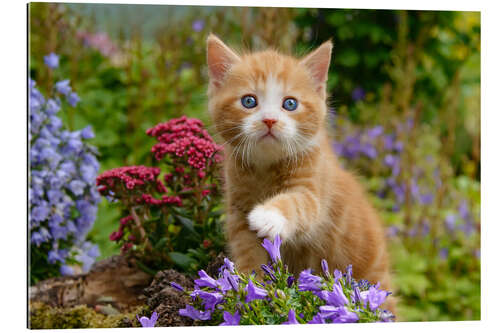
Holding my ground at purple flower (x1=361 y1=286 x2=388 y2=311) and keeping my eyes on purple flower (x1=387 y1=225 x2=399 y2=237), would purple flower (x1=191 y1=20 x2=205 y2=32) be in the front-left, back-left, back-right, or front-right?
front-left

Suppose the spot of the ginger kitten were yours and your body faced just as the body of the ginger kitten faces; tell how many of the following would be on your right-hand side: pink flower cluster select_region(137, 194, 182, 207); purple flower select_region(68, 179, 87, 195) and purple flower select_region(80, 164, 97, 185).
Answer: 3

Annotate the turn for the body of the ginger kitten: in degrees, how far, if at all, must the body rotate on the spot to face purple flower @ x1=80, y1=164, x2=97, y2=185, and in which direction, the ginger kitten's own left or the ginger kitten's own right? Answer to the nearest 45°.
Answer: approximately 90° to the ginger kitten's own right

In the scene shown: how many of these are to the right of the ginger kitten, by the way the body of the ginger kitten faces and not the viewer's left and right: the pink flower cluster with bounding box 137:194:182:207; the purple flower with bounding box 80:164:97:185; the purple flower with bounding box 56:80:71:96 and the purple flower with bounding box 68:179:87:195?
4

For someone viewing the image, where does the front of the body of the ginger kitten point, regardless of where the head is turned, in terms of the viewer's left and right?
facing the viewer and to the left of the viewer
